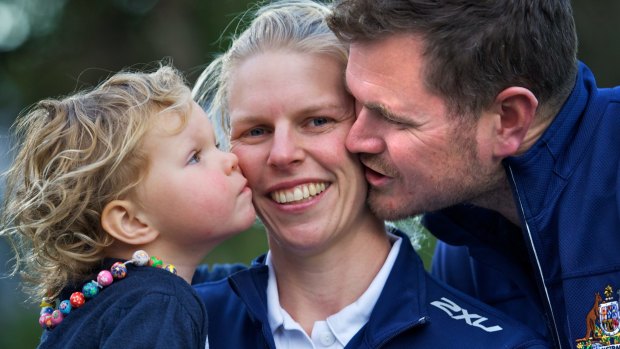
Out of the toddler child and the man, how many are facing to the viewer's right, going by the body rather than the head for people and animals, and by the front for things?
1

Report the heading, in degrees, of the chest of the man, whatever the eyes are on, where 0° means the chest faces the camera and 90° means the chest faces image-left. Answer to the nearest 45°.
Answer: approximately 45°

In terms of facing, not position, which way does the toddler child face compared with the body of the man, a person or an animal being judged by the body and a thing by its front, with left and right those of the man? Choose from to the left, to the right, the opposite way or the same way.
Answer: the opposite way

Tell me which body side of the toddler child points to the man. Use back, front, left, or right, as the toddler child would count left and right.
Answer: front

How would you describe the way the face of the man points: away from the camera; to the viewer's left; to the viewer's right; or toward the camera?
to the viewer's left

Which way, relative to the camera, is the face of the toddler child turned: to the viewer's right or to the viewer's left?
to the viewer's right

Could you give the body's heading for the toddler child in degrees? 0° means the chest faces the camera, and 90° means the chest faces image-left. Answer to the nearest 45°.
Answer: approximately 270°

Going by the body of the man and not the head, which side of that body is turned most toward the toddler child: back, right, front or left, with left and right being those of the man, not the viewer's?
front
